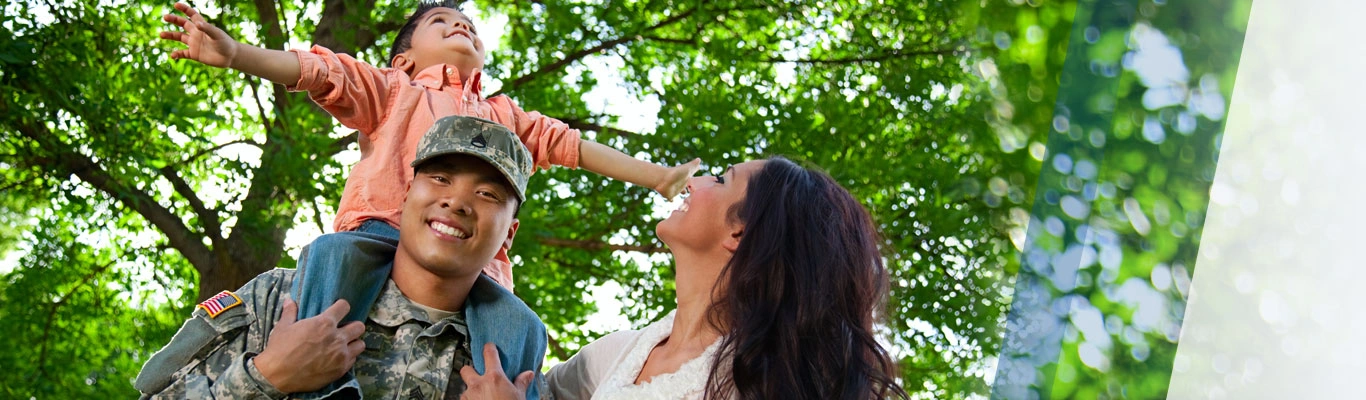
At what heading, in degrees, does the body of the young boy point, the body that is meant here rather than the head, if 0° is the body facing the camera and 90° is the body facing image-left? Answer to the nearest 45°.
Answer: approximately 315°

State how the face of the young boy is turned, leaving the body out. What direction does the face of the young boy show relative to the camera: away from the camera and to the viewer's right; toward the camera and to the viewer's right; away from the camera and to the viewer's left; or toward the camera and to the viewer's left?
toward the camera and to the viewer's right

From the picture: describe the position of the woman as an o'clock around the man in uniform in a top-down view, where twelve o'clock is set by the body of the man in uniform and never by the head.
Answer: The woman is roughly at 9 o'clock from the man in uniform.

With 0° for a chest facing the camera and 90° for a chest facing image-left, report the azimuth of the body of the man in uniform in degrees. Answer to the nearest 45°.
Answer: approximately 0°

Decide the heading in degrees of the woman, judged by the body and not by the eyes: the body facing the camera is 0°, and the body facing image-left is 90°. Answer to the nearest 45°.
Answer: approximately 45°

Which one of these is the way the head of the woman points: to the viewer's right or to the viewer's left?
to the viewer's left
